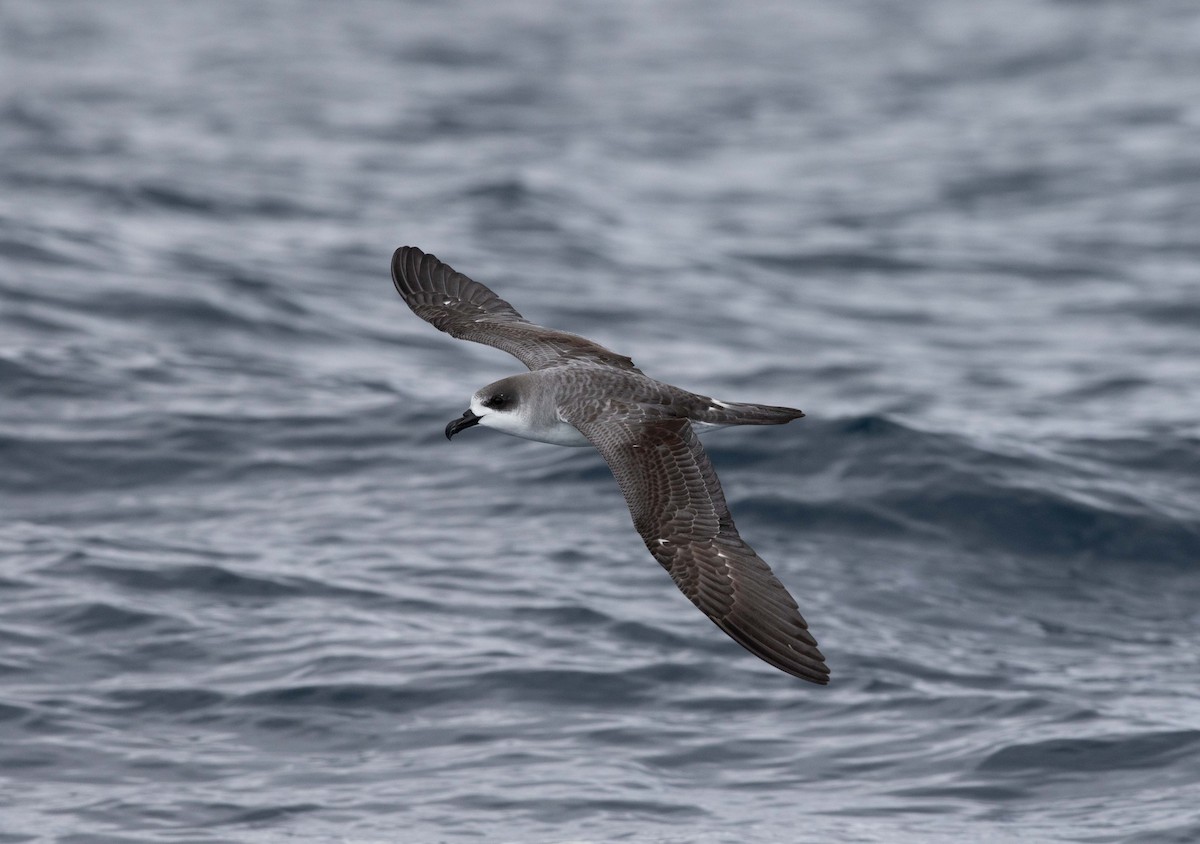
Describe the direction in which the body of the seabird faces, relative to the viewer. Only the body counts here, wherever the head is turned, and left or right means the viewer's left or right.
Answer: facing to the left of the viewer
